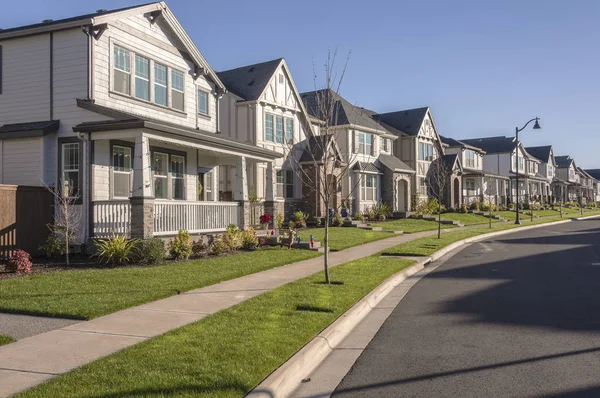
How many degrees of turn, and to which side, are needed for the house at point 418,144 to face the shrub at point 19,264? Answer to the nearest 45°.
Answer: approximately 45° to its right

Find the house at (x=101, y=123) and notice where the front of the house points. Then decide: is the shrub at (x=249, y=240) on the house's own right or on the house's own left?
on the house's own left

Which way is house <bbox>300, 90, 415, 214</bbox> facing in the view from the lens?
facing the viewer and to the right of the viewer

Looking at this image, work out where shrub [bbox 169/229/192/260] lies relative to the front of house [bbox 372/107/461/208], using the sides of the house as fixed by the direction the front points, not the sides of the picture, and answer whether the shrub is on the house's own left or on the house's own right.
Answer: on the house's own right

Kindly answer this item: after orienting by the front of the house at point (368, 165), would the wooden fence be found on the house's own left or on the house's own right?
on the house's own right

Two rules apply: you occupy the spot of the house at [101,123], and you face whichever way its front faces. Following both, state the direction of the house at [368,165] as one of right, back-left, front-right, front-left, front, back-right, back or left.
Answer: left

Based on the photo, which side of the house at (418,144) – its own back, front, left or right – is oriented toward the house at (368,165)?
right

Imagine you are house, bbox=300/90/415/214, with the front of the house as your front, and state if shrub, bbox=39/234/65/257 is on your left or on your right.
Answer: on your right

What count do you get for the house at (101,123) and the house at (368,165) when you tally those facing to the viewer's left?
0

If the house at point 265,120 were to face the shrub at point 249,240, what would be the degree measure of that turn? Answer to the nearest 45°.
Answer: approximately 45° to its right

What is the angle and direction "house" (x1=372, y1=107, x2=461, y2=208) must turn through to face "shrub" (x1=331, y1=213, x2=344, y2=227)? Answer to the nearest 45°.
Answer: approximately 45° to its right
